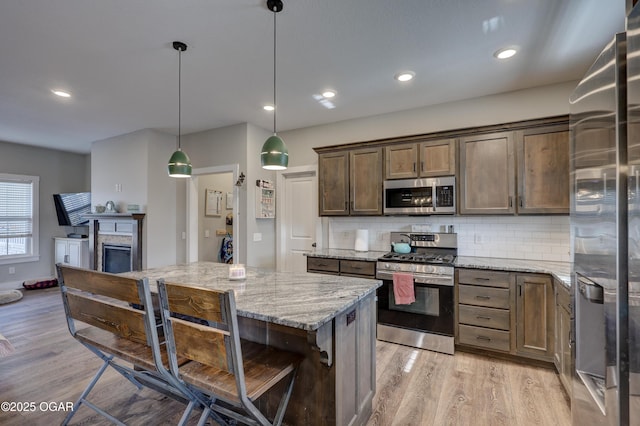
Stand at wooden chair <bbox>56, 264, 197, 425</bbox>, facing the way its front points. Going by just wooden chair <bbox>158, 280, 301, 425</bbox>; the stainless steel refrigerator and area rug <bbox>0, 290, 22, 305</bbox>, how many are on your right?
2

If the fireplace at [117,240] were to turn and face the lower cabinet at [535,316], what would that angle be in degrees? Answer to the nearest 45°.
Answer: approximately 90° to its left

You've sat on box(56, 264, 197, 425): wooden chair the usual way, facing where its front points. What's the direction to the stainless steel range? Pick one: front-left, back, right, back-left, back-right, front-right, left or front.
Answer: front-right

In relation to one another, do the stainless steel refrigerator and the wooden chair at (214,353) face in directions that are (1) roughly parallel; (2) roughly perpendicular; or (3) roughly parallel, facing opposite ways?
roughly perpendicular

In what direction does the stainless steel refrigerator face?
to the viewer's left

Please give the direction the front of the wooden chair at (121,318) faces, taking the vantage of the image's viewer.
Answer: facing away from the viewer and to the right of the viewer

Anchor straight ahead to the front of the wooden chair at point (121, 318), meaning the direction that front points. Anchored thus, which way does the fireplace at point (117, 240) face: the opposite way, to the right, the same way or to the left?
the opposite way

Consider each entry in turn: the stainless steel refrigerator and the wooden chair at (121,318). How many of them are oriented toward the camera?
0

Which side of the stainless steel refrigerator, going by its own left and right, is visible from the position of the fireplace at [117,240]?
front

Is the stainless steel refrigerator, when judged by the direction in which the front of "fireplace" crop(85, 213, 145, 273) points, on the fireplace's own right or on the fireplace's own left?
on the fireplace's own left

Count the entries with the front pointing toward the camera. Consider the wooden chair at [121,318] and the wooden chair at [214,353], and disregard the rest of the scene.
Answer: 0

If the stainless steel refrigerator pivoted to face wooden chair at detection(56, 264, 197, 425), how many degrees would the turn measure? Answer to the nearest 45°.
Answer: approximately 45° to its left

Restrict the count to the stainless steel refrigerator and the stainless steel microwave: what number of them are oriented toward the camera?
1

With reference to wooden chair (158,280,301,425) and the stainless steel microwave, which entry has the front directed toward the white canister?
the wooden chair
